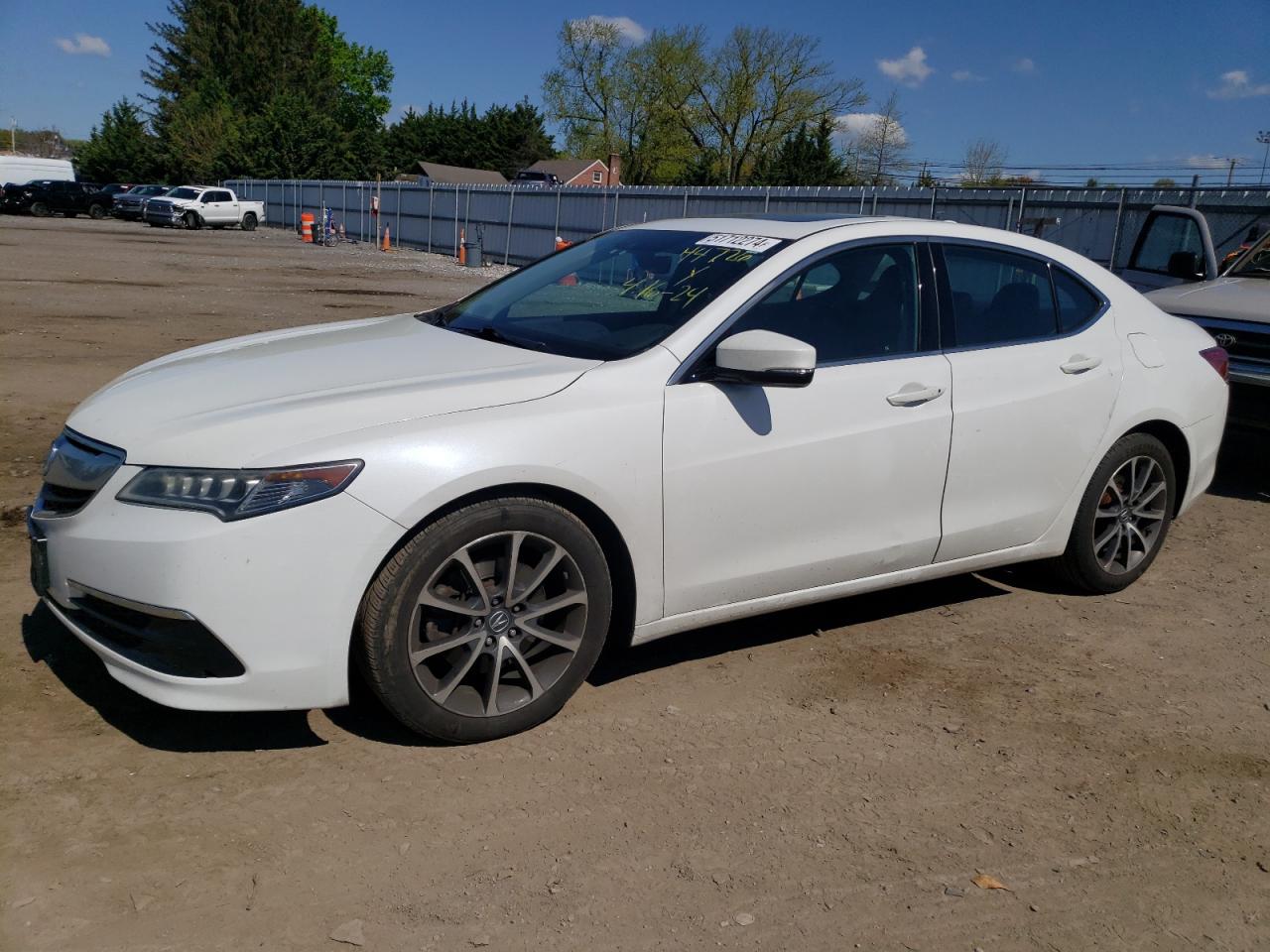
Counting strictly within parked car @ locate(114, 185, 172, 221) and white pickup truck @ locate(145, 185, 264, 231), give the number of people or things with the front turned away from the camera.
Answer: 0

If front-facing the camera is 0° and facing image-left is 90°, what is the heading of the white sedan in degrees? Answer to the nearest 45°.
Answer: approximately 45°

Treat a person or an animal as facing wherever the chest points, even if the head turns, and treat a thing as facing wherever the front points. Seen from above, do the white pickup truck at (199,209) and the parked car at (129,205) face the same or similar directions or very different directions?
same or similar directions

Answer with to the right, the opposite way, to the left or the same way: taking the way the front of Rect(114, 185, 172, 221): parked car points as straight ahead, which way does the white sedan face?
the same way

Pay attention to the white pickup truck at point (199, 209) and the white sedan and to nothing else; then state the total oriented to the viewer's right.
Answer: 0

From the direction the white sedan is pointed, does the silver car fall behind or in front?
behind

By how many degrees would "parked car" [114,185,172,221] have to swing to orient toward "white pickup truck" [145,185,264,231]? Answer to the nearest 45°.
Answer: approximately 90° to its left

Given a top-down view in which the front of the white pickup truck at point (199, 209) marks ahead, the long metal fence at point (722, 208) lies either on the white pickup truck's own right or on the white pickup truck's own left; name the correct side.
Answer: on the white pickup truck's own left

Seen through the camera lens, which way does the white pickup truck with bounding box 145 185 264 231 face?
facing the viewer and to the left of the viewer

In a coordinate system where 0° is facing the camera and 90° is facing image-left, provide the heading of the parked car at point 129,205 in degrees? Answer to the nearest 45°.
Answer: approximately 45°

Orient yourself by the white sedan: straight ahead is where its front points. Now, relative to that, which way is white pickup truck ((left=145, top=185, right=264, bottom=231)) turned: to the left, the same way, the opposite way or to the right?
the same way

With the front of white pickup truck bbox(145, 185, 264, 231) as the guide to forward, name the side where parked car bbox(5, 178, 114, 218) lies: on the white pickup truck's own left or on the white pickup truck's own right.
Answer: on the white pickup truck's own right
